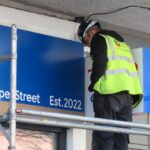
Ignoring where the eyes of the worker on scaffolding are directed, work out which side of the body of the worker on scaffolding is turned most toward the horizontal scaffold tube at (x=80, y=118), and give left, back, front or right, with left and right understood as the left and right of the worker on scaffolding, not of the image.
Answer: left

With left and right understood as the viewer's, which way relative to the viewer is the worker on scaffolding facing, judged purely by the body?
facing away from the viewer and to the left of the viewer

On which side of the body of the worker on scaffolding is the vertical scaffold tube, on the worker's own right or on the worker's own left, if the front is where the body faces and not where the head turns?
on the worker's own left
